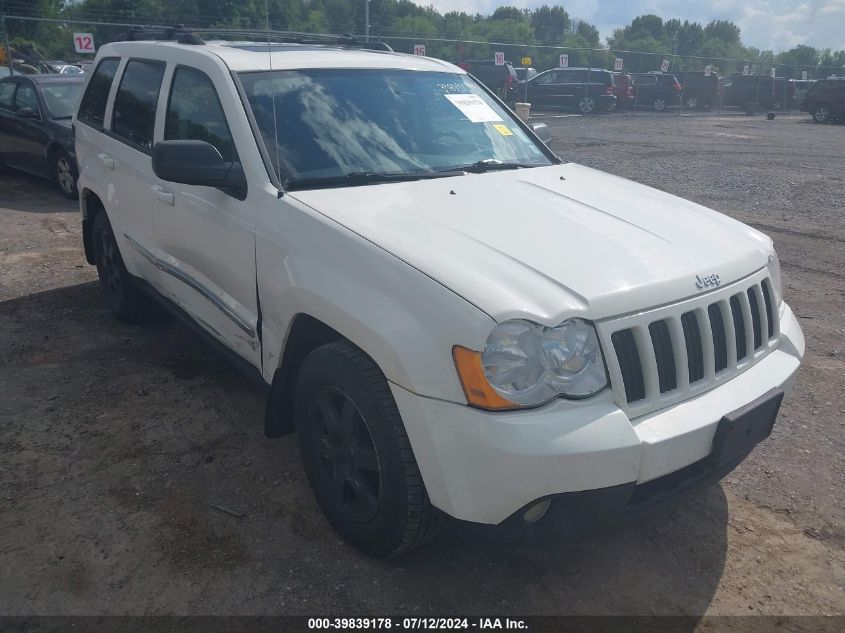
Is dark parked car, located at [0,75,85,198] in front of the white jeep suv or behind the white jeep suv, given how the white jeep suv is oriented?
behind

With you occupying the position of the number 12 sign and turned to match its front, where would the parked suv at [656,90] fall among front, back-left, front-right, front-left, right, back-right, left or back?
left

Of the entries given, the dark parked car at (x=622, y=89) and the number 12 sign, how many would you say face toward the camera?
1

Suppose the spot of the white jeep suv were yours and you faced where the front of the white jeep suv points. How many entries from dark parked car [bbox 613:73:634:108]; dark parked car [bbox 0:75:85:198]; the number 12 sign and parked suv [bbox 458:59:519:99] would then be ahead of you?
0

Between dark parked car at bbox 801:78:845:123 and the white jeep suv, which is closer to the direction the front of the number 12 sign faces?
the white jeep suv

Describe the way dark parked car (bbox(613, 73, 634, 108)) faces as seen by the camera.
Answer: facing away from the viewer and to the left of the viewer

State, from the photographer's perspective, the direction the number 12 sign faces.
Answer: facing the viewer

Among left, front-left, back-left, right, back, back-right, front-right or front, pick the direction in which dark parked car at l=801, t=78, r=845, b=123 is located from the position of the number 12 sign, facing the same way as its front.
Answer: left

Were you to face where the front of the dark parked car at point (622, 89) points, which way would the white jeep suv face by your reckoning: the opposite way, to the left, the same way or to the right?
the opposite way

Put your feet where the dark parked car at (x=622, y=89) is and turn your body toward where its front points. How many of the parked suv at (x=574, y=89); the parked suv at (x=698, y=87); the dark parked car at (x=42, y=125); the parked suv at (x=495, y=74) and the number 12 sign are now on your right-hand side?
1

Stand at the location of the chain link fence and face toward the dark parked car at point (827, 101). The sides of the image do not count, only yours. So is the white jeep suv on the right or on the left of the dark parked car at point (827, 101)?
right

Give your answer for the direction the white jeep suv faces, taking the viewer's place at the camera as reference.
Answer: facing the viewer and to the right of the viewer

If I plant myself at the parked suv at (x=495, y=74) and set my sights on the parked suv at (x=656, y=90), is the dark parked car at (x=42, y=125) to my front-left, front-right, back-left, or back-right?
back-right

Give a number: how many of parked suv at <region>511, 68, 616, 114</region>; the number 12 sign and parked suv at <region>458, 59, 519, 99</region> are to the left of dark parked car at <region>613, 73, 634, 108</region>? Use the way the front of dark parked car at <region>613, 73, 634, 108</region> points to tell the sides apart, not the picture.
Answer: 3

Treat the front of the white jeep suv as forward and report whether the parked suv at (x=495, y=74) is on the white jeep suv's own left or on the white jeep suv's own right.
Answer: on the white jeep suv's own left

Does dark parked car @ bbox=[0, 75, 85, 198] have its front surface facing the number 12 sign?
no

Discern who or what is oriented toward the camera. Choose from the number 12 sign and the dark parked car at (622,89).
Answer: the number 12 sign

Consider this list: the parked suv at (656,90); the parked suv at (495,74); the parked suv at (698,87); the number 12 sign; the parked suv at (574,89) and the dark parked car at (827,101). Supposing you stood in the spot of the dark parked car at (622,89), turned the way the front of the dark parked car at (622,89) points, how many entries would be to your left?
3

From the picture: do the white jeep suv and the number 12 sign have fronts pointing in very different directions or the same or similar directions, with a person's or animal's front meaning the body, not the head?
same or similar directions
